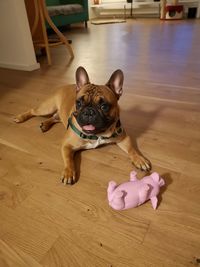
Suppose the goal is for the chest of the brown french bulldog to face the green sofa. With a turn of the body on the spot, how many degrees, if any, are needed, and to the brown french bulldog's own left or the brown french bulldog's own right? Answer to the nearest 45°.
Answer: approximately 135° to the brown french bulldog's own left

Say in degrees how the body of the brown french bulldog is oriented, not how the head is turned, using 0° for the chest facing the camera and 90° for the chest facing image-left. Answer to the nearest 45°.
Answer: approximately 315°
